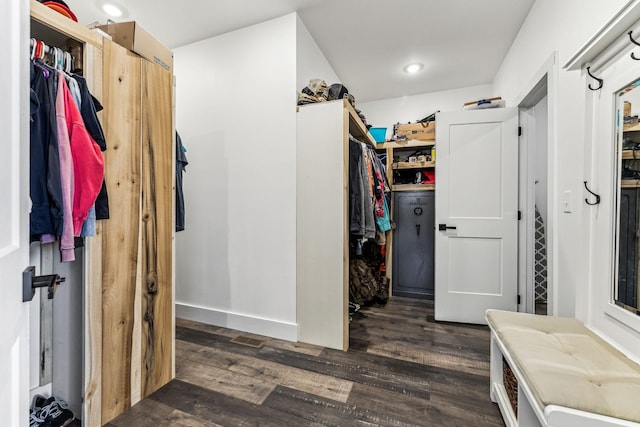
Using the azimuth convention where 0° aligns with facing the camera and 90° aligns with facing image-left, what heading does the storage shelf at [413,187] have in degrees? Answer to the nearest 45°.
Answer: approximately 0°

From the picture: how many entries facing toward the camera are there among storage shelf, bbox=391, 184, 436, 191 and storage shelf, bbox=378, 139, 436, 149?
2

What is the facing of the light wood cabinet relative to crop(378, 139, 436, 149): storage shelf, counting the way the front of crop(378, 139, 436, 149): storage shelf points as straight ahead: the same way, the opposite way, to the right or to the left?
to the left

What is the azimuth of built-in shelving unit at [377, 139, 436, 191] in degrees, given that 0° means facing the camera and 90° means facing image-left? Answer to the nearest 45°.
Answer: approximately 0°

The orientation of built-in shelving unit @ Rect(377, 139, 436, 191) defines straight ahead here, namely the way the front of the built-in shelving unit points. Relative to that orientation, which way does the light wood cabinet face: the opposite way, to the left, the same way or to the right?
to the left

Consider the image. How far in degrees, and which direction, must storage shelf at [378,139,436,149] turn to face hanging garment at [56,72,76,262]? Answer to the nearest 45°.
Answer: approximately 45° to its right

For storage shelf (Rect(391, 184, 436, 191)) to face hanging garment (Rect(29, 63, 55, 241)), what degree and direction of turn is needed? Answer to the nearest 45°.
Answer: approximately 45° to its right

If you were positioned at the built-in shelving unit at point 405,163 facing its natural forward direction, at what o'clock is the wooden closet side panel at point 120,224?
The wooden closet side panel is roughly at 1 o'clock from the built-in shelving unit.

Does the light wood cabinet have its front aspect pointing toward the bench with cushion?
yes
